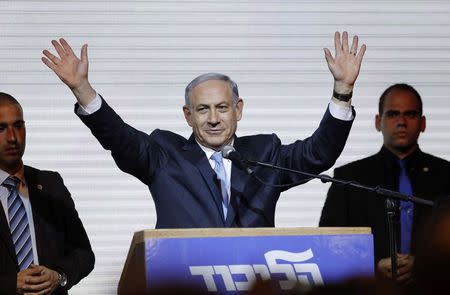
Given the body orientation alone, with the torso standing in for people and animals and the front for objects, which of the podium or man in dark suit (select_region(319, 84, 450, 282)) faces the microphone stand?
the man in dark suit

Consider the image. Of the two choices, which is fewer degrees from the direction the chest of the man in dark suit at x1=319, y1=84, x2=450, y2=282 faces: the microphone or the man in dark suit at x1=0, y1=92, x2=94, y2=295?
the microphone

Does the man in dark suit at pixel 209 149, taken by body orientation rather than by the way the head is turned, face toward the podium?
yes
